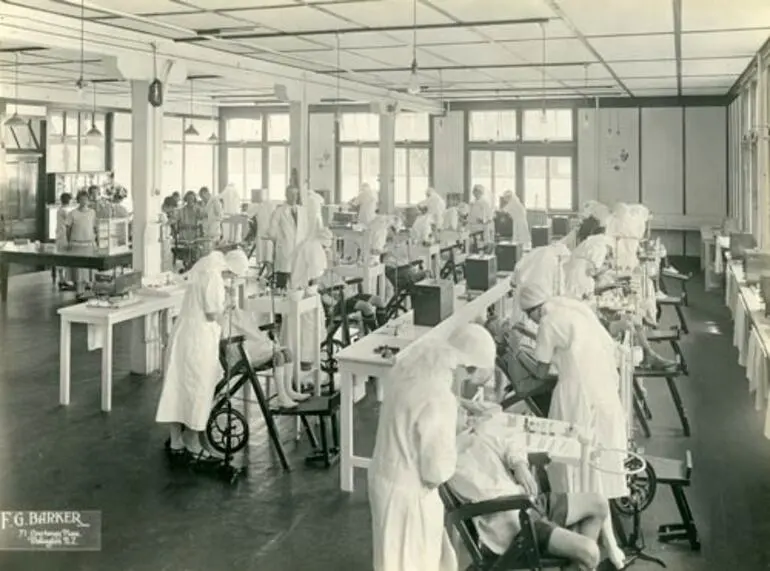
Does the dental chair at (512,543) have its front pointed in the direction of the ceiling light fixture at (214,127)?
no

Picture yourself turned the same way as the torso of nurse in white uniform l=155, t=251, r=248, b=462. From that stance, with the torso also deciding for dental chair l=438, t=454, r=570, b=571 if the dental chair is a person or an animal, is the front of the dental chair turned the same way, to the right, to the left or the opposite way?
the same way

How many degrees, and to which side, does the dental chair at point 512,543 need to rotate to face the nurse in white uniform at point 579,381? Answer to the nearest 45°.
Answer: approximately 90° to its left

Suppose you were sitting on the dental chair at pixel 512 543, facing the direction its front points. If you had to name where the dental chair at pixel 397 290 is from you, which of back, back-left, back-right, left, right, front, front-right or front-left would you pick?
left

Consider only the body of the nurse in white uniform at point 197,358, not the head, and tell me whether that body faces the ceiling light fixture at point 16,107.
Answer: no

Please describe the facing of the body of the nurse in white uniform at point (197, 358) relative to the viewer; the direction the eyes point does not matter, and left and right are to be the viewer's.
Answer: facing to the right of the viewer

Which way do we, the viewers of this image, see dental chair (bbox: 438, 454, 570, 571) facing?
facing to the right of the viewer

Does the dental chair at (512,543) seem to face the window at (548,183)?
no

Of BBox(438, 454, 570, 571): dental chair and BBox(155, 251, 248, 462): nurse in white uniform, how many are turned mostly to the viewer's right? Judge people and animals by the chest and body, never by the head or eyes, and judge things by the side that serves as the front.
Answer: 2
